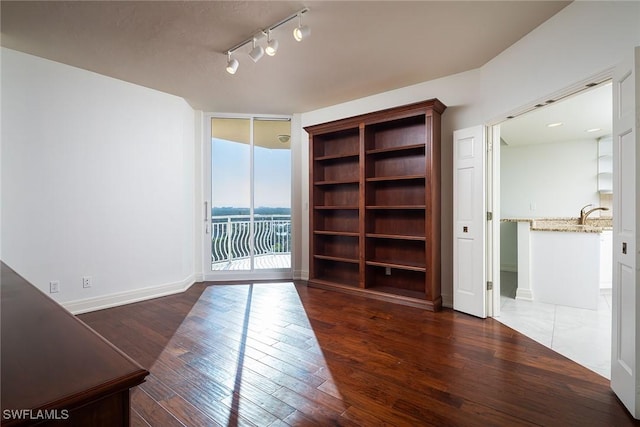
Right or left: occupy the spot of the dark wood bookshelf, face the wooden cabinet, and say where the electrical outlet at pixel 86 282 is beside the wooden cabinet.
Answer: right

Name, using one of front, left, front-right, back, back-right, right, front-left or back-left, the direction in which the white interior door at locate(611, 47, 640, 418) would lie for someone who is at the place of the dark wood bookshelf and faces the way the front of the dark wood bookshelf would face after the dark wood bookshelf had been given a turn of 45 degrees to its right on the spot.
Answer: back-left

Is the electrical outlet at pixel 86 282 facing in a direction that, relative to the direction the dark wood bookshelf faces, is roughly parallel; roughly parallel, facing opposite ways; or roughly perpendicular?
roughly perpendicular

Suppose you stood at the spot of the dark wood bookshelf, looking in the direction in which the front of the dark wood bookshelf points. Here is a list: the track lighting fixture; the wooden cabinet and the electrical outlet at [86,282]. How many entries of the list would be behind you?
0

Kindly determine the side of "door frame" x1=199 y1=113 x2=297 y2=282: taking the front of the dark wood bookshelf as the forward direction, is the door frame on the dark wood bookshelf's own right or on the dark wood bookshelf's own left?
on the dark wood bookshelf's own right

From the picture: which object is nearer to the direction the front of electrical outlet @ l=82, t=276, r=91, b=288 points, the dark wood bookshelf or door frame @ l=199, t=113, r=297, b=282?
the dark wood bookshelf

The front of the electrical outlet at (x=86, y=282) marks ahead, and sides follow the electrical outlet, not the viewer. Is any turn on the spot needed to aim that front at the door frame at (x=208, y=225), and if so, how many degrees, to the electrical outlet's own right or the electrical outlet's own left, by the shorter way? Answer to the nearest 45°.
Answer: approximately 90° to the electrical outlet's own left

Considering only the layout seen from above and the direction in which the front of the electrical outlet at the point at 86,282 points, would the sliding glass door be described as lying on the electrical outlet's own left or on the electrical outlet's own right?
on the electrical outlet's own left

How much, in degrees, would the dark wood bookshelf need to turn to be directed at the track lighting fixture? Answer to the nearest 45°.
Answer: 0° — it already faces it

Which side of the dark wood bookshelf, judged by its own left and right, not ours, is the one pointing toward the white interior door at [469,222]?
left

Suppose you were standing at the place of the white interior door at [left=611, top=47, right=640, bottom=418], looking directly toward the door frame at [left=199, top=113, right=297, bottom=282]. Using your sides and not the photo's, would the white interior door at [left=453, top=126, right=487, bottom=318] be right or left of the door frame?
right

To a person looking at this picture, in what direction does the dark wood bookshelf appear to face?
facing the viewer and to the left of the viewer

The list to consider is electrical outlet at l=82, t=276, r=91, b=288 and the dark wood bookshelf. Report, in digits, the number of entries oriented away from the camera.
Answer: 0
